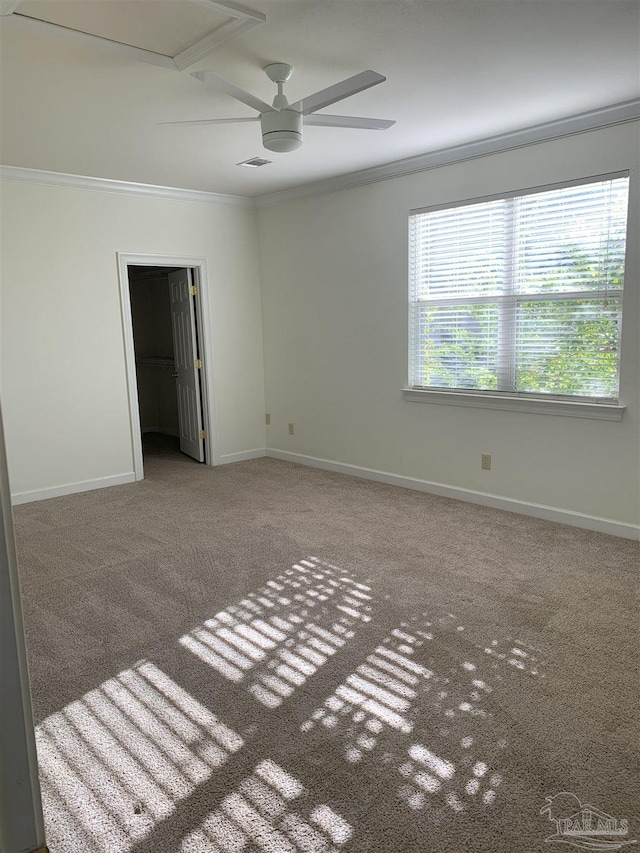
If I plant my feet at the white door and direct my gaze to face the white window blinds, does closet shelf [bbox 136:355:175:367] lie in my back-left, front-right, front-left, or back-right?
back-left

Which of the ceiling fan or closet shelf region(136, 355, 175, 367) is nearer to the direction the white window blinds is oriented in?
the ceiling fan

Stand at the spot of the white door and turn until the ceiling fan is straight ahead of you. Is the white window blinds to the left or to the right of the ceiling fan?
left

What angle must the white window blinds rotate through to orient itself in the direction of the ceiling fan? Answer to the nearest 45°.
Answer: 0° — it already faces it

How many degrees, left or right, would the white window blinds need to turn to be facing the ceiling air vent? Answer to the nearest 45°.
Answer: approximately 45° to its right

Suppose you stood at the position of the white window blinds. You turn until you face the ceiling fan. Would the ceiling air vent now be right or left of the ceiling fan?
right

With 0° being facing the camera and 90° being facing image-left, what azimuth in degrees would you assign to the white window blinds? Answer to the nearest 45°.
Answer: approximately 45°

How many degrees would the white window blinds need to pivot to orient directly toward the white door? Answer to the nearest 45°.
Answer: approximately 45° to its right

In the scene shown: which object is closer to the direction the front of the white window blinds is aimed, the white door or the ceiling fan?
the ceiling fan
